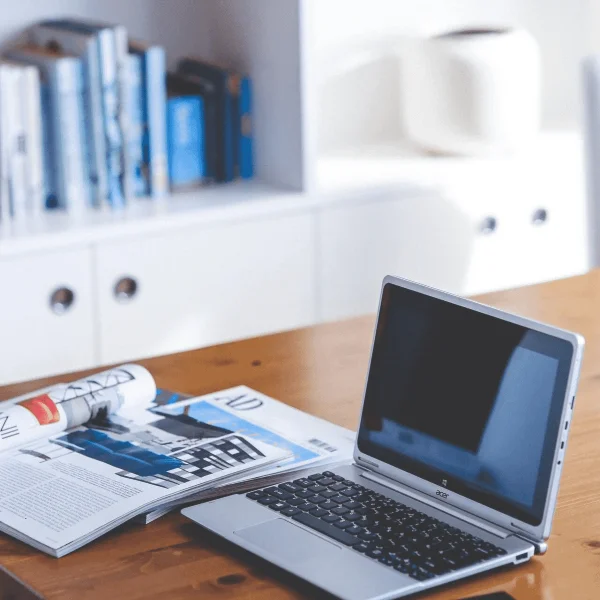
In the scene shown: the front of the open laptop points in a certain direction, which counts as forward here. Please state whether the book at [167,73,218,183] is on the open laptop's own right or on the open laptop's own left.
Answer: on the open laptop's own right

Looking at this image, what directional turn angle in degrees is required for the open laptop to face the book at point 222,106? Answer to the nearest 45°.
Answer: approximately 135° to its right

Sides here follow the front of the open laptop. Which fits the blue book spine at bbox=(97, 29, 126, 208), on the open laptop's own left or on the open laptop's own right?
on the open laptop's own right

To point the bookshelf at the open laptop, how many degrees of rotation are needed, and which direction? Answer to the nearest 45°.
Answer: approximately 45° to its right

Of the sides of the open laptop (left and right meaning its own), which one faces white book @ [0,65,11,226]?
right

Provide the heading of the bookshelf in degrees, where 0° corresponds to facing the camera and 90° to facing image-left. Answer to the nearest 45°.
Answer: approximately 315°

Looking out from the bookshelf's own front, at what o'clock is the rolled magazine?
The rolled magazine is roughly at 2 o'clock from the bookshelf.

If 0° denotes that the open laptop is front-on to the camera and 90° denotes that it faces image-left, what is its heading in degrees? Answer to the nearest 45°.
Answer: approximately 45°

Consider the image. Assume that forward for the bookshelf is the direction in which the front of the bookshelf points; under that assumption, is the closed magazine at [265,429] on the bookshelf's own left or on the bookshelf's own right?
on the bookshelf's own right

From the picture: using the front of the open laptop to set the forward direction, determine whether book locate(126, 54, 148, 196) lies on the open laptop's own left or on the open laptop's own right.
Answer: on the open laptop's own right
